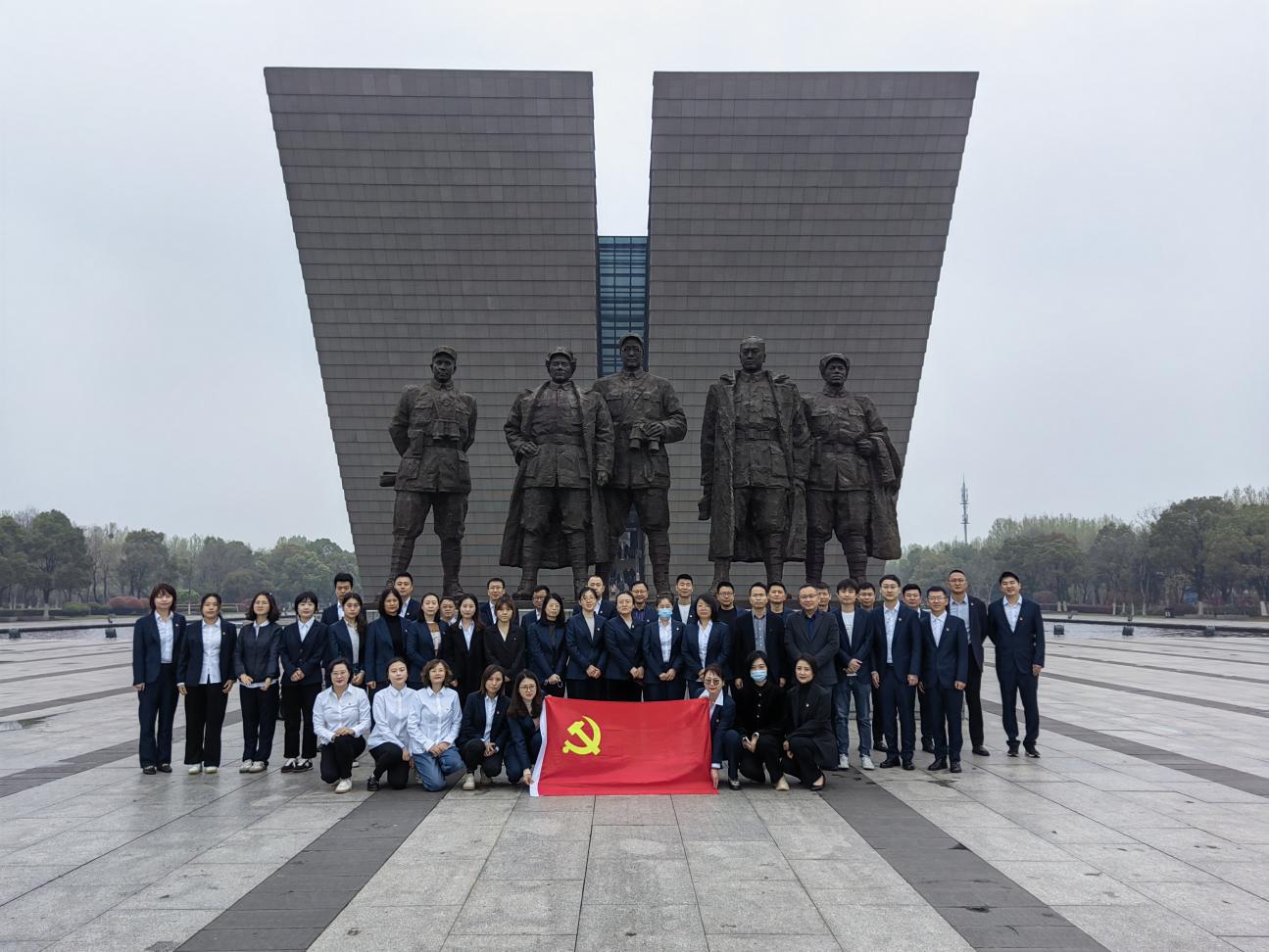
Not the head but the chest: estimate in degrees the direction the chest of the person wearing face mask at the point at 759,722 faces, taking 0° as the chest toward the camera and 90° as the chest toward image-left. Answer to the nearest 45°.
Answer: approximately 0°

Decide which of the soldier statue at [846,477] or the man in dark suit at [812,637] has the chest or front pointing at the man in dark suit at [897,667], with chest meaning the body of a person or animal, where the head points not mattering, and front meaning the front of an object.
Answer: the soldier statue

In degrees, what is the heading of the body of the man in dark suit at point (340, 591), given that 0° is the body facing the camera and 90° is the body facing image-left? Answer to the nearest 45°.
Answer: approximately 0°

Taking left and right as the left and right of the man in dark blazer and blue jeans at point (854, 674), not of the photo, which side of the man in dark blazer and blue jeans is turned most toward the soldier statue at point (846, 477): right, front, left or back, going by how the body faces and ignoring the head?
back

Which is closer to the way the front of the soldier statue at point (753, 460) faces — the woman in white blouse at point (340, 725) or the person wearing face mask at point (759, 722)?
the person wearing face mask

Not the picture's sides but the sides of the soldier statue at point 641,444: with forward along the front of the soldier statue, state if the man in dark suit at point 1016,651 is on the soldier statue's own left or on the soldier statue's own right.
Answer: on the soldier statue's own left

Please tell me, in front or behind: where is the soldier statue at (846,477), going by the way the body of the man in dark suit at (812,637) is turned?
behind

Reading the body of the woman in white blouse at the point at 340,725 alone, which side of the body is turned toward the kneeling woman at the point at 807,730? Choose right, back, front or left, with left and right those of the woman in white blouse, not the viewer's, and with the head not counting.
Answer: left
